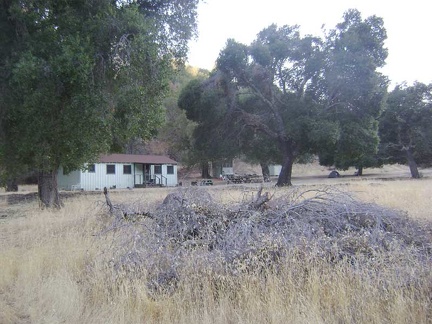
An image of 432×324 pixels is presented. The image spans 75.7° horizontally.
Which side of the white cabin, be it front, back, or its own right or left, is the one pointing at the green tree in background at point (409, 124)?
left

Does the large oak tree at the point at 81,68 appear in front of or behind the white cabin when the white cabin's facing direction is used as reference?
in front

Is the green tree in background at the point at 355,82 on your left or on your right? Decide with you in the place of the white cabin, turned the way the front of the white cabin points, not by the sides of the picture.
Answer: on your left

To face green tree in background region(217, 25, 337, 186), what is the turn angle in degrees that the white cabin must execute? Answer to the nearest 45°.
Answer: approximately 45° to its left

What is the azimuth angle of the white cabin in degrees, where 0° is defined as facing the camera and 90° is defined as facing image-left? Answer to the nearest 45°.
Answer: approximately 0°

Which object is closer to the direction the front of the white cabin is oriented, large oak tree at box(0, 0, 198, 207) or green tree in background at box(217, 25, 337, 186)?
the large oak tree
